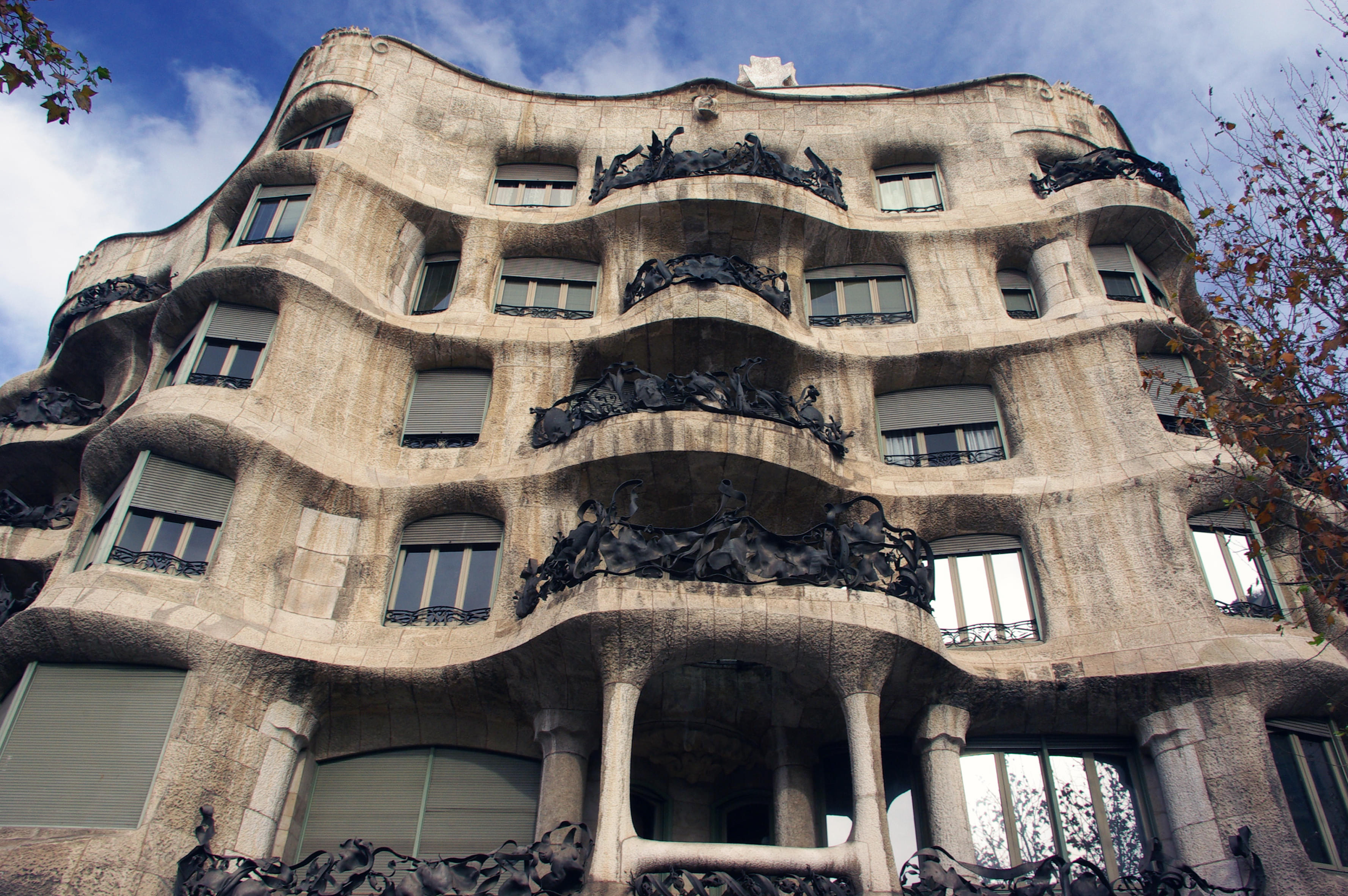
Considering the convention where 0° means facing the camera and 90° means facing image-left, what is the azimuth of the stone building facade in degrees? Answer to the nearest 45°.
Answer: approximately 0°
